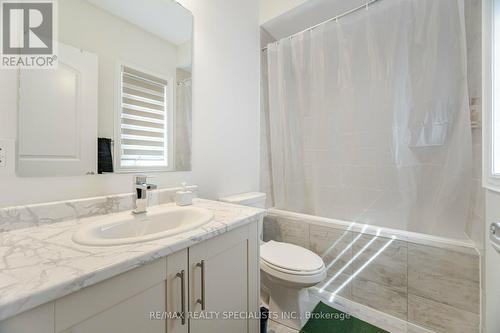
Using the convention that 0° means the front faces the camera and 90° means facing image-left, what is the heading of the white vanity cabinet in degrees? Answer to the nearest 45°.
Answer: approximately 315°

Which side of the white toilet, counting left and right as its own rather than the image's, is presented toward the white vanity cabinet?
right

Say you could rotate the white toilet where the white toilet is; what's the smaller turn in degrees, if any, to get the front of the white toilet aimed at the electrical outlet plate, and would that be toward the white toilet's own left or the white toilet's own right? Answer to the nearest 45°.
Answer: approximately 90° to the white toilet's own right

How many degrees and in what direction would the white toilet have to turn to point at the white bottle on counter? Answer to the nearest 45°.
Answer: approximately 90° to its right

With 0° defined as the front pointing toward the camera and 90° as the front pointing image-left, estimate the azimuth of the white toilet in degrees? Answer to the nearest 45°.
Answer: approximately 315°

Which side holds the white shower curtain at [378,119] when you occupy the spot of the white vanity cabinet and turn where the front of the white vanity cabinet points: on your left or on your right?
on your left
